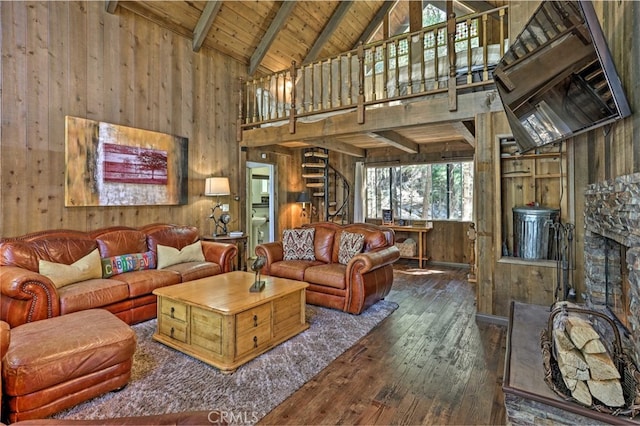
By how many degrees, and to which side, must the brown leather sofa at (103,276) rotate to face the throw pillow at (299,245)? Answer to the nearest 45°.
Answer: approximately 45° to its left

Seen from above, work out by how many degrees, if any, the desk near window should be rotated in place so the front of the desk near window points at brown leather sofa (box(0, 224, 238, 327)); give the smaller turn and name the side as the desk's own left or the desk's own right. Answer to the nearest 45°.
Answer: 0° — it already faces it

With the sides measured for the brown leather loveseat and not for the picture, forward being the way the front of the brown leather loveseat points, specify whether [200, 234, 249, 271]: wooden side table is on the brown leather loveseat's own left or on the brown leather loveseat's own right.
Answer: on the brown leather loveseat's own right

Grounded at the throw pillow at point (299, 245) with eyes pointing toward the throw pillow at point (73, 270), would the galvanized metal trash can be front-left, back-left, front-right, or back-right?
back-left

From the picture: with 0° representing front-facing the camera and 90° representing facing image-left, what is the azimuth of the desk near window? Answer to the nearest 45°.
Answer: approximately 45°

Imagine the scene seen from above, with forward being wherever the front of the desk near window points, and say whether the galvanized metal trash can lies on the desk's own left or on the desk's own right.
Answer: on the desk's own left
